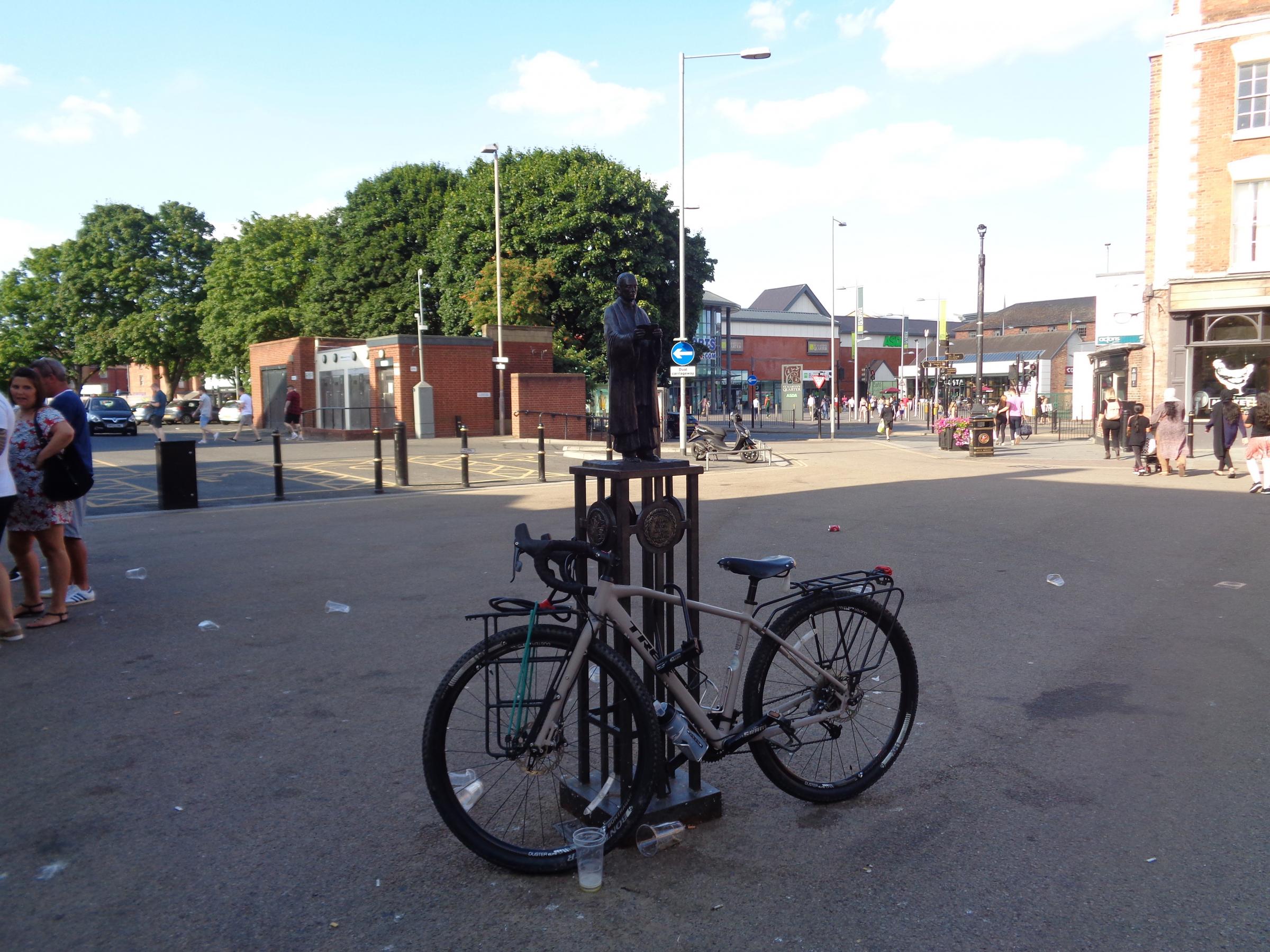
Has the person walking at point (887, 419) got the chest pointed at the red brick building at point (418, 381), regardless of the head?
no

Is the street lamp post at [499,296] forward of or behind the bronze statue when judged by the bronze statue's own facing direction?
behind

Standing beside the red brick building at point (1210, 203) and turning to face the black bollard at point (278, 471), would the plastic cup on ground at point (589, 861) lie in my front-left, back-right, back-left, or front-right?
front-left

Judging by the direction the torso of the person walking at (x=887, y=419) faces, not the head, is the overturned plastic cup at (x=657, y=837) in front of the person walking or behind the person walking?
in front

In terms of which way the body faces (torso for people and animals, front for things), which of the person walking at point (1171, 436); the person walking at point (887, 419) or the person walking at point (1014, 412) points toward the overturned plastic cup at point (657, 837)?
the person walking at point (887, 419)

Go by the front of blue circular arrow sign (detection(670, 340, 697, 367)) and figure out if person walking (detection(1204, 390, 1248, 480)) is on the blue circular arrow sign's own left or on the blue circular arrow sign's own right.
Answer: on the blue circular arrow sign's own left

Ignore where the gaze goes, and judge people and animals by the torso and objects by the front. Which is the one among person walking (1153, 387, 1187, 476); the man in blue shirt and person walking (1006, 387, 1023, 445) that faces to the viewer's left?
the man in blue shirt

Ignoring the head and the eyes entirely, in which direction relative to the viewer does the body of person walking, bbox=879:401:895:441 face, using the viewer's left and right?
facing the viewer

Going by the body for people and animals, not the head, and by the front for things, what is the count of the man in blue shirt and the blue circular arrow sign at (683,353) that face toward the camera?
1

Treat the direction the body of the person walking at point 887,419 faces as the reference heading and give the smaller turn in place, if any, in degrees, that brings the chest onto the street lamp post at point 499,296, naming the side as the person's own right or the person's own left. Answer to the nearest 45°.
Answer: approximately 90° to the person's own right

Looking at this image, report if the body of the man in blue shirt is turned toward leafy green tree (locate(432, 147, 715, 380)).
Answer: no

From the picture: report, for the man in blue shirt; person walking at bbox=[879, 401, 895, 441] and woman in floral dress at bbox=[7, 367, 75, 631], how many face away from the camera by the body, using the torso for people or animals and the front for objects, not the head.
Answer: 0

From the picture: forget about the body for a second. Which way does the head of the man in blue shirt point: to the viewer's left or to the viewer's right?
to the viewer's left

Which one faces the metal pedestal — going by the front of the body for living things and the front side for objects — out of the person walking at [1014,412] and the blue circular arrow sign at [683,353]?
the blue circular arrow sign
